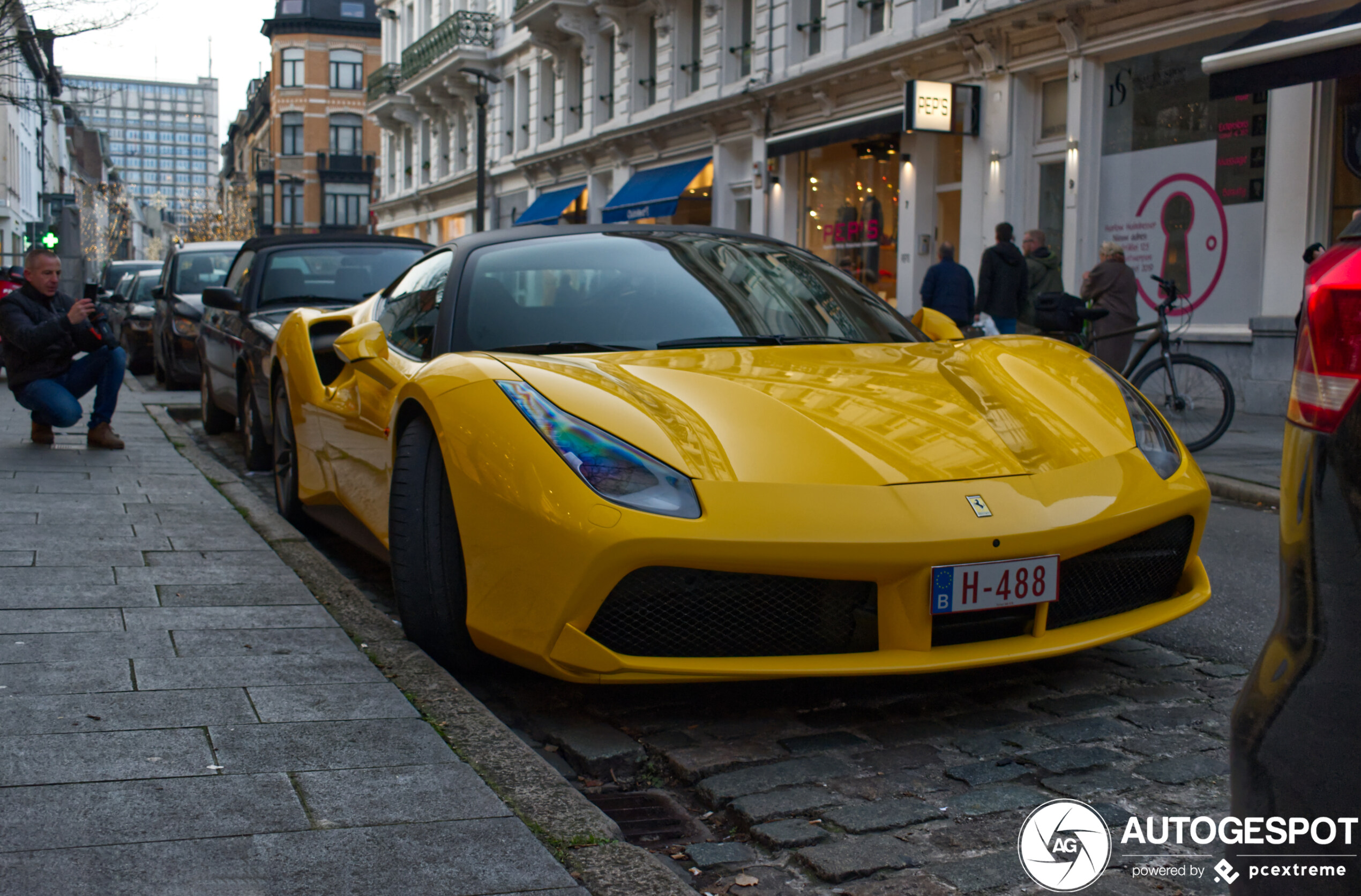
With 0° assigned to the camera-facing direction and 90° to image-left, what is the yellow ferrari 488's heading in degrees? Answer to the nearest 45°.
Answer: approximately 315°

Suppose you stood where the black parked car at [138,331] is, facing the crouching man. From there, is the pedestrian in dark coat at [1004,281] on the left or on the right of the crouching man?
left

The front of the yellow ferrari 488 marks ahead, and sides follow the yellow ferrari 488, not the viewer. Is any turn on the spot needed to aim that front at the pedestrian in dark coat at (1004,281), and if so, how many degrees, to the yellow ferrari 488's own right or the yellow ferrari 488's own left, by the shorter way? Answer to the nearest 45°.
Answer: approximately 135° to the yellow ferrari 488's own left

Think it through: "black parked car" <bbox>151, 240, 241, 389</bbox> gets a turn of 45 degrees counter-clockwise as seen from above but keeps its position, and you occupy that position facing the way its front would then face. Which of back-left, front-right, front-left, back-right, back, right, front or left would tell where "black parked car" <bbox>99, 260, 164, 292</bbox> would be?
back-left

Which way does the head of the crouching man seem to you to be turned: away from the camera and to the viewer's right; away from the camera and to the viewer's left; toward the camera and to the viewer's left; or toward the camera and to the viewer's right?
toward the camera and to the viewer's right

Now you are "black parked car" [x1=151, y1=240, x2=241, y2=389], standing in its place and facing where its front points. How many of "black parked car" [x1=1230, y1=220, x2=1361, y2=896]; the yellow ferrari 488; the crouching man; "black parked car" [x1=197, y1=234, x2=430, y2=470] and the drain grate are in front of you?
5

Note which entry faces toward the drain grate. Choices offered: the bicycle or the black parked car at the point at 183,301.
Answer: the black parked car

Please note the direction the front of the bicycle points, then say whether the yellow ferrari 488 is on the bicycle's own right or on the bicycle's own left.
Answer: on the bicycle's own right

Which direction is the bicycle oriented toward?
to the viewer's right

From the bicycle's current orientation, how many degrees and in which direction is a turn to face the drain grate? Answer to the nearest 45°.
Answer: approximately 90° to its right

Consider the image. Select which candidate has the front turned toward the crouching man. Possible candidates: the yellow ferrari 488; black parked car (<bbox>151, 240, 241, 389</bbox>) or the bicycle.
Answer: the black parked car

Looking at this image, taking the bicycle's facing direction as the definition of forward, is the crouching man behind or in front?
behind

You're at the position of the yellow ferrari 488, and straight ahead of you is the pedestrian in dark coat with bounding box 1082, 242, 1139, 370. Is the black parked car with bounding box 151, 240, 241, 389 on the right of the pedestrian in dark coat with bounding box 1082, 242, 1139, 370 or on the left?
left
